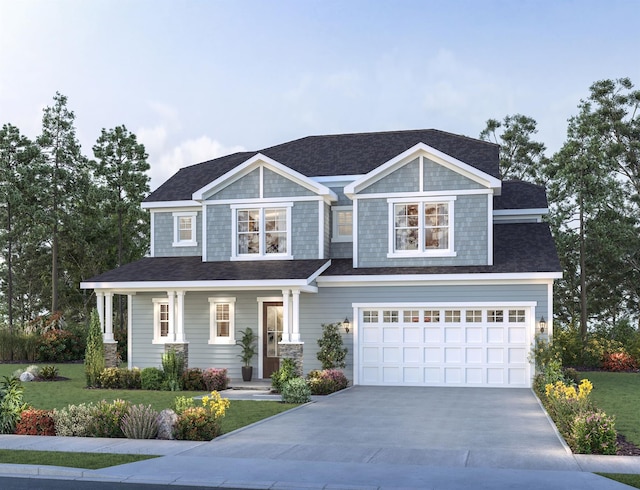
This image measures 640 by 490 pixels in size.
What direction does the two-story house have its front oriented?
toward the camera

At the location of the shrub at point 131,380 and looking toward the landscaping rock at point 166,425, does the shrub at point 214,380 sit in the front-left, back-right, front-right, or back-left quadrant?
front-left

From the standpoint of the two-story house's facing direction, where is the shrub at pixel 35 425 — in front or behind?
in front

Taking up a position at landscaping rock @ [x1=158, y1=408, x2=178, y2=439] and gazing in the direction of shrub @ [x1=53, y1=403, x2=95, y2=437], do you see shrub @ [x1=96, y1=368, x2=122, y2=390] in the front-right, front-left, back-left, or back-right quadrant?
front-right

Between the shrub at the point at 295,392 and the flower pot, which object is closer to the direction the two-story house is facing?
the shrub

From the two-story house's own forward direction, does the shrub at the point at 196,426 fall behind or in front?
in front

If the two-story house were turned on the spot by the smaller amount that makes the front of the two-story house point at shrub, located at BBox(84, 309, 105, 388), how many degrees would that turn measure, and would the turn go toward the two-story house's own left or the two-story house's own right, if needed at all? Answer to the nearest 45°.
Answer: approximately 90° to the two-story house's own right
